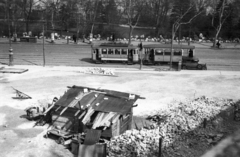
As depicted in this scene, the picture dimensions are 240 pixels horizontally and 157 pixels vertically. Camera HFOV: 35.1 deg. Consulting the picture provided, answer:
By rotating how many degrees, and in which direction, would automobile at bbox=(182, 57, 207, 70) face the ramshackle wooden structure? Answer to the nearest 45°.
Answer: approximately 90° to its right

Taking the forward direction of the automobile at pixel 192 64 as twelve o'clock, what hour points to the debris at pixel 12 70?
The debris is roughly at 5 o'clock from the automobile.

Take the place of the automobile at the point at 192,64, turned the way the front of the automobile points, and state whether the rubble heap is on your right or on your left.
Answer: on your right

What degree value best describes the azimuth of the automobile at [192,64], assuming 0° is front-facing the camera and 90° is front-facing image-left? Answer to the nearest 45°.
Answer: approximately 270°
